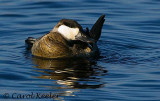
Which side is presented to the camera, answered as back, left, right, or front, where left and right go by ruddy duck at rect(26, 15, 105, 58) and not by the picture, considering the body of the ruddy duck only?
left
